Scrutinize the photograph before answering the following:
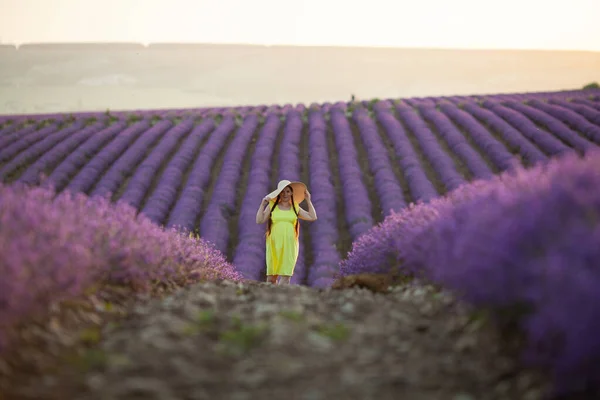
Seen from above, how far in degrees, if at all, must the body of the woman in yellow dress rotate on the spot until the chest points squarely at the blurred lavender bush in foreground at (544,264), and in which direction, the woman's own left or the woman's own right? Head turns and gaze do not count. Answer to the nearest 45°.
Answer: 0° — they already face it

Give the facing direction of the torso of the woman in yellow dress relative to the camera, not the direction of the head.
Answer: toward the camera

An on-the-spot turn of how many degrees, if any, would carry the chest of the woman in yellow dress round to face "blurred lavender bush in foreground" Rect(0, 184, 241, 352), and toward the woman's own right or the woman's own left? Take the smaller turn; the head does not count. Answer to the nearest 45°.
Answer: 0° — they already face it

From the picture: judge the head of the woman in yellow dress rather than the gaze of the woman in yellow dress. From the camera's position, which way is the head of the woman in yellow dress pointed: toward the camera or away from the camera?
toward the camera

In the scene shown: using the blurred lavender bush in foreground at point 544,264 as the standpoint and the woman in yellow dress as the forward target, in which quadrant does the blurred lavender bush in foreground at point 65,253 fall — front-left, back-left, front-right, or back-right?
front-left
